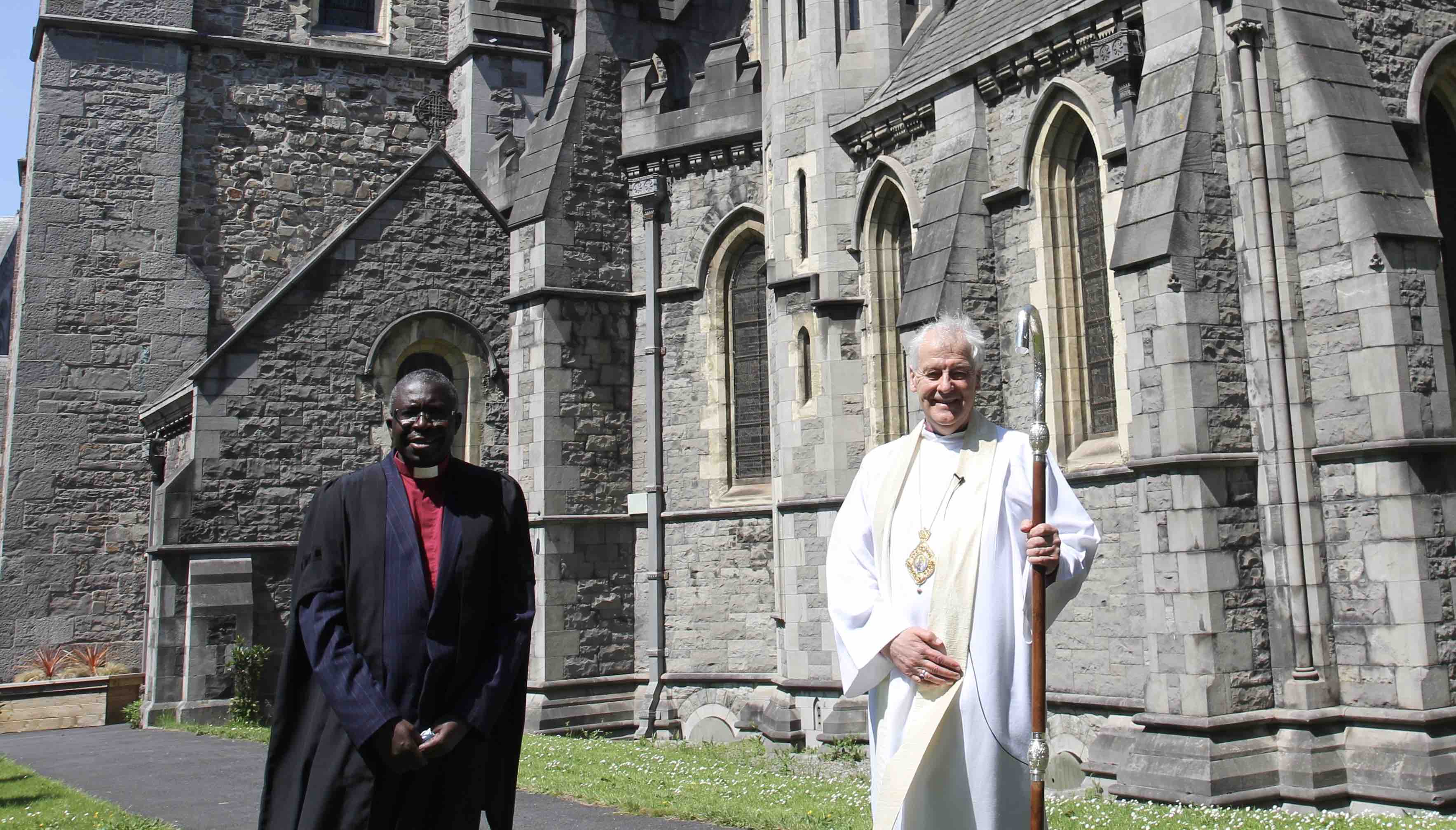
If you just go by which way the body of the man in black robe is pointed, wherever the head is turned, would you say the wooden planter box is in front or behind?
behind

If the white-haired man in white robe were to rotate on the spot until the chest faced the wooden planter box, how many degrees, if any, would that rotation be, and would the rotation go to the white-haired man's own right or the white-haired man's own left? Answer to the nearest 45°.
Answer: approximately 135° to the white-haired man's own right

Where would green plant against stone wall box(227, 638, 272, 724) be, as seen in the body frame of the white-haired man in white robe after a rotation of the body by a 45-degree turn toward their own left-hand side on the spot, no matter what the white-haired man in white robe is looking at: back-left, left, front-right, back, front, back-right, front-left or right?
back

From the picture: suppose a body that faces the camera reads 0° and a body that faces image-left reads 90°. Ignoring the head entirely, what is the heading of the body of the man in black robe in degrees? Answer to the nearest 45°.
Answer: approximately 0°

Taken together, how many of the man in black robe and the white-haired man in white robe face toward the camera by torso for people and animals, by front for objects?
2

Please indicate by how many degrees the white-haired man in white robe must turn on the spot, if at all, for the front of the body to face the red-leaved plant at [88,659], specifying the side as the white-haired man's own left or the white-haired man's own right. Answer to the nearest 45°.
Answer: approximately 135° to the white-haired man's own right

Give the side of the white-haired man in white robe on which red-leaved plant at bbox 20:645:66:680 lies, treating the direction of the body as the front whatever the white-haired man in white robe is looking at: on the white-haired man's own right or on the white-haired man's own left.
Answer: on the white-haired man's own right

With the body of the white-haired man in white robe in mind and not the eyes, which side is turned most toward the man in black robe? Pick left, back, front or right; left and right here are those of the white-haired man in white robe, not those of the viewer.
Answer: right

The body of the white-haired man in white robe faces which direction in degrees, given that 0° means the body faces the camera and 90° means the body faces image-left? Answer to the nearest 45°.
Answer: approximately 0°

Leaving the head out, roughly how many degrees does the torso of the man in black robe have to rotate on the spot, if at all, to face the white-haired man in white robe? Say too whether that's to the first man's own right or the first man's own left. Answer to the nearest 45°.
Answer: approximately 90° to the first man's own left
